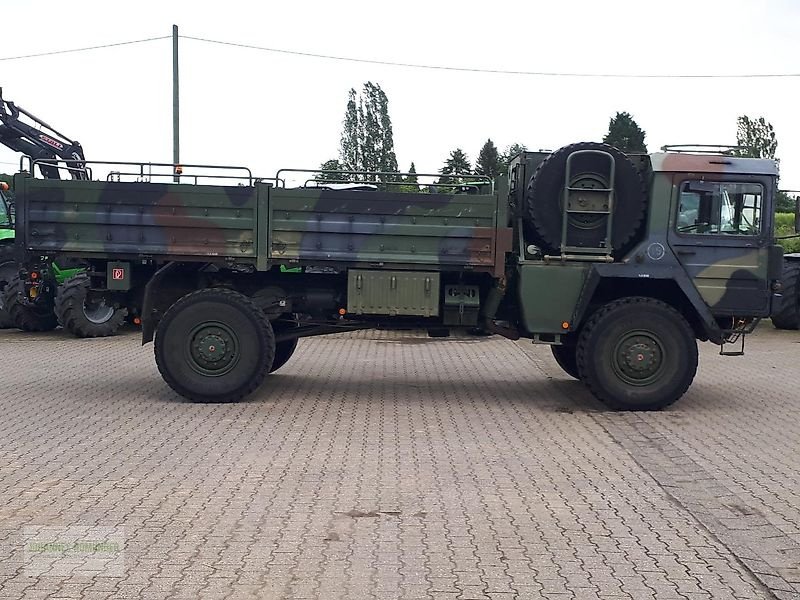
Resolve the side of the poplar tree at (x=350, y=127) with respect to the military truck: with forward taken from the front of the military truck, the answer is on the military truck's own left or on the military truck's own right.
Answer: on the military truck's own left

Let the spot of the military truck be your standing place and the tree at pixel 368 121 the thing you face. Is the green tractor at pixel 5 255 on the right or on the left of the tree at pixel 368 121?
left

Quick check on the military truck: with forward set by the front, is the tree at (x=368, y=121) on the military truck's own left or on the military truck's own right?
on the military truck's own left

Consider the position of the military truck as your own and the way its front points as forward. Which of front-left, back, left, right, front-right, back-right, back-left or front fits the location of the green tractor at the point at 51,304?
back-left

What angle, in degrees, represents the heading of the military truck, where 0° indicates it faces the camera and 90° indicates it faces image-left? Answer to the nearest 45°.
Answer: approximately 270°

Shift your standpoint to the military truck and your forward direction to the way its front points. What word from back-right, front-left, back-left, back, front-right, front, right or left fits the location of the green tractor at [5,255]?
back-left
